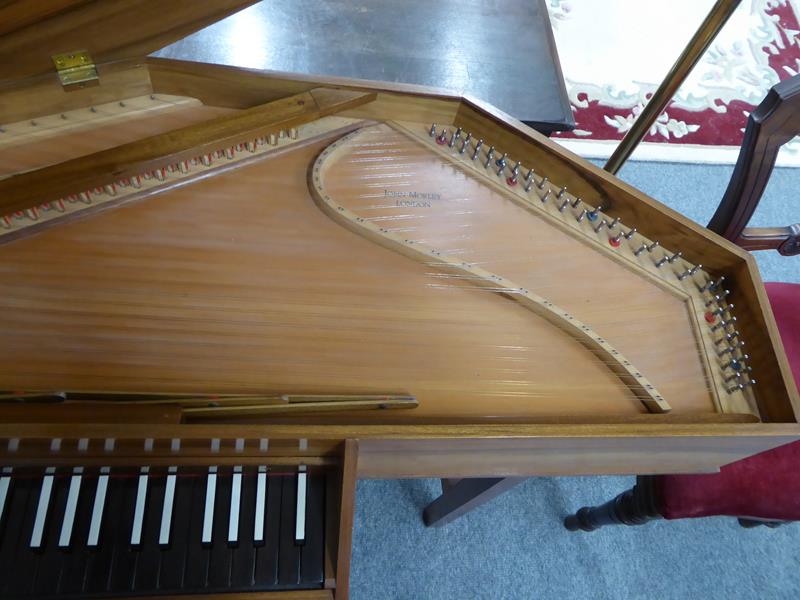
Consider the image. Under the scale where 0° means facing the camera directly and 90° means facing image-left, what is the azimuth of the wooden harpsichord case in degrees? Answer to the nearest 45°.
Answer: approximately 0°

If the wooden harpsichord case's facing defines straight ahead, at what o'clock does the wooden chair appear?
The wooden chair is roughly at 9 o'clock from the wooden harpsichord case.
